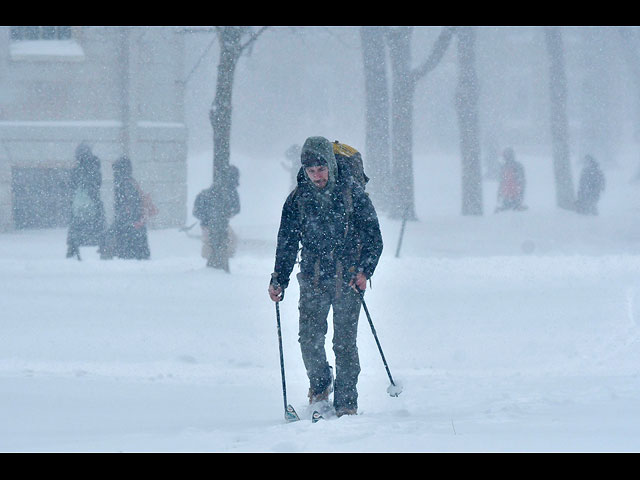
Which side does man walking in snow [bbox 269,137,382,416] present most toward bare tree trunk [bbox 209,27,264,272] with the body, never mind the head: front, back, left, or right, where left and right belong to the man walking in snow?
back

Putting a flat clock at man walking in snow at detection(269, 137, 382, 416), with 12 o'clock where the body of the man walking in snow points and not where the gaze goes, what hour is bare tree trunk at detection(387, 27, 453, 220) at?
The bare tree trunk is roughly at 6 o'clock from the man walking in snow.

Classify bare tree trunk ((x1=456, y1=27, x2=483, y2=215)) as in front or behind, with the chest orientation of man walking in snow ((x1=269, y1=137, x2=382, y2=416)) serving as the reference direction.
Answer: behind

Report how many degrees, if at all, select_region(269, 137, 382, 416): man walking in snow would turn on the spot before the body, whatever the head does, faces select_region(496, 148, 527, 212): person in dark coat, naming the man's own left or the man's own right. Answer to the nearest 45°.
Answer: approximately 180°

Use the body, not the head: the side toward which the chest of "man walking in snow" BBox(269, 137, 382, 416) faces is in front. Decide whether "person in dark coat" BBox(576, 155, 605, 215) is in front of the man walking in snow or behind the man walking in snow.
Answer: behind

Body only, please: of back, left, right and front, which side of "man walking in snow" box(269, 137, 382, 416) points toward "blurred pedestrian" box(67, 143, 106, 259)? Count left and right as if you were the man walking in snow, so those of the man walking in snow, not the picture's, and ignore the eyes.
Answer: back

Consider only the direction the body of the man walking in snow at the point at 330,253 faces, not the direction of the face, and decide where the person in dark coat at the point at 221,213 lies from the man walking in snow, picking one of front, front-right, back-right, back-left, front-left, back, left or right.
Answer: back

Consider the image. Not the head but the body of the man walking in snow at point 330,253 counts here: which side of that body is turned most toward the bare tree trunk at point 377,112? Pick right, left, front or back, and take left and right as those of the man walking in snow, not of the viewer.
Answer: back

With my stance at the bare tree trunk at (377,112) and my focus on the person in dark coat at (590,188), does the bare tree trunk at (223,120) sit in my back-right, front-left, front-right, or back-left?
back-right

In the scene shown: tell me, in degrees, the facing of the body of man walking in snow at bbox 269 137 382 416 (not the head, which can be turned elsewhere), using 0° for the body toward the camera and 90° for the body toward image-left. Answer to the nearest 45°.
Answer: approximately 0°
